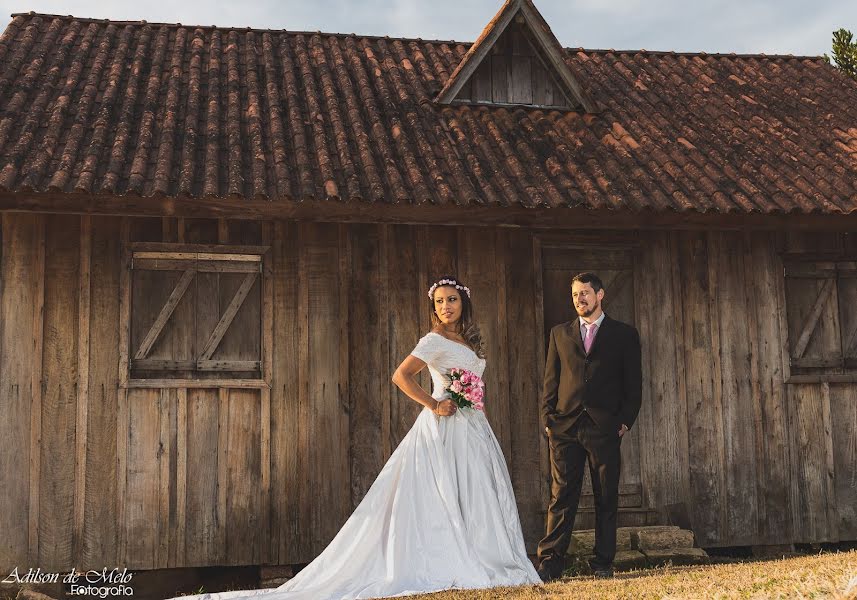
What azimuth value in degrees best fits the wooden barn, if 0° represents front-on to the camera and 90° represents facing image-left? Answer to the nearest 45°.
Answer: approximately 0°

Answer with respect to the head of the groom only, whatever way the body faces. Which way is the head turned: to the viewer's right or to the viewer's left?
to the viewer's left

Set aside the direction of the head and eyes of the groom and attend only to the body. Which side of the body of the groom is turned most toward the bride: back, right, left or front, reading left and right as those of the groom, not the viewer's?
right

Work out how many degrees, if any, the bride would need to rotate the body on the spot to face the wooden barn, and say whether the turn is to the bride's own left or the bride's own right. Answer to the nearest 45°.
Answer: approximately 135° to the bride's own left

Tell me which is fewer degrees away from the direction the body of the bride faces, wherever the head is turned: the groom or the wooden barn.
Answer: the groom

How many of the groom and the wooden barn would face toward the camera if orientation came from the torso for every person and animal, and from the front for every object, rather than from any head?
2

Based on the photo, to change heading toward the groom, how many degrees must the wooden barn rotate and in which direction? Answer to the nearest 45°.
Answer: approximately 45° to its left

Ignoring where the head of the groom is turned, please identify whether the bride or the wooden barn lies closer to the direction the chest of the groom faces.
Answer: the bride
